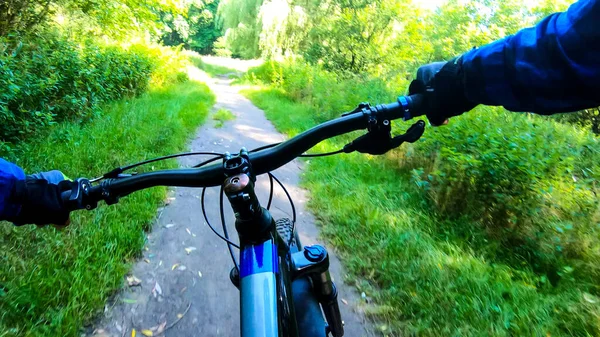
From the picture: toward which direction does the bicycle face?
away from the camera

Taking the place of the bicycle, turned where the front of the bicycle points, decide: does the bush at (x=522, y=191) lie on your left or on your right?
on your right
